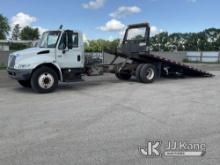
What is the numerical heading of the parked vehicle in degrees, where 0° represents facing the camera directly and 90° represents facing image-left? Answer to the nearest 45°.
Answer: approximately 45°
